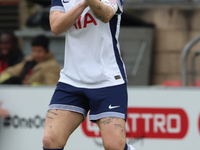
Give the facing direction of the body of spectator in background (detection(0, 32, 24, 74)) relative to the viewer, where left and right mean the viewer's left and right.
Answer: facing the viewer and to the left of the viewer
